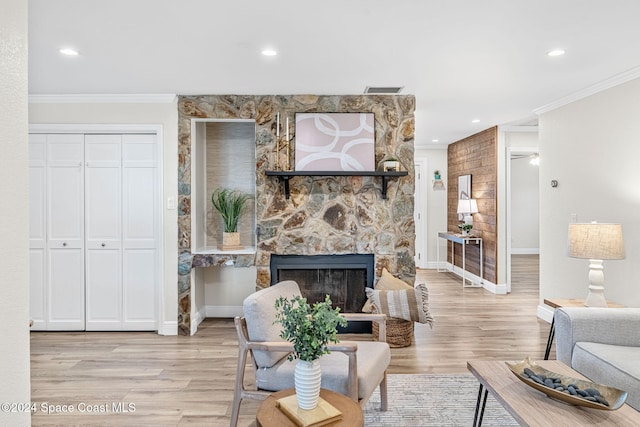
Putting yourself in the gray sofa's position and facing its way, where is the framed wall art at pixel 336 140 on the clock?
The framed wall art is roughly at 2 o'clock from the gray sofa.

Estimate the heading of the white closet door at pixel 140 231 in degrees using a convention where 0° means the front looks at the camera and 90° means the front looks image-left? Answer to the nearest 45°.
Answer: approximately 0°

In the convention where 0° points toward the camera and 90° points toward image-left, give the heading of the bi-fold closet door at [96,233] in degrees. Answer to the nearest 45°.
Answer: approximately 0°

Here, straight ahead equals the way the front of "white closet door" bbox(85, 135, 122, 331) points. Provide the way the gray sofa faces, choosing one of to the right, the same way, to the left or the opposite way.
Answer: to the right

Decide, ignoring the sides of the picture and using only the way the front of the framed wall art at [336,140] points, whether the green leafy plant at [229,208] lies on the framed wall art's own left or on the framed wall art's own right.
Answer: on the framed wall art's own right

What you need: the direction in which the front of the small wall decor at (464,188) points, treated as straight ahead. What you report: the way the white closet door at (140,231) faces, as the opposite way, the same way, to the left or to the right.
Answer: to the left

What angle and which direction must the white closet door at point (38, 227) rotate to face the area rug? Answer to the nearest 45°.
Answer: approximately 45° to its left

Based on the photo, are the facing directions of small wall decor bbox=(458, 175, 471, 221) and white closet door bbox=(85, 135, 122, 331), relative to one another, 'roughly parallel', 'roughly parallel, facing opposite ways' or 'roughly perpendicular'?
roughly perpendicular
